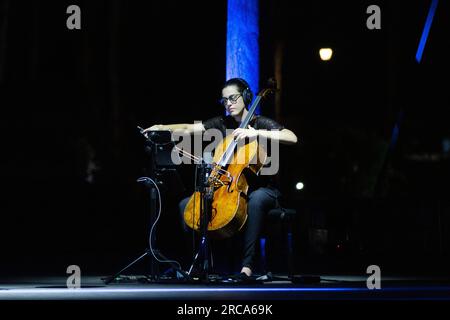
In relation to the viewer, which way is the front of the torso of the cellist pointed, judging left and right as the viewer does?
facing the viewer and to the left of the viewer

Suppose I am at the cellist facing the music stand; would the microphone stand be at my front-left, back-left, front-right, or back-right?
front-left

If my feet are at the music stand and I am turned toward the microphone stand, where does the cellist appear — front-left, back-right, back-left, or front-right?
front-left

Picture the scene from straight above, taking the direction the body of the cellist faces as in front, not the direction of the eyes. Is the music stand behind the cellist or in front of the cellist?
in front

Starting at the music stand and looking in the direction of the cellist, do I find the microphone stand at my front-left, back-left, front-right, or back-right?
front-right

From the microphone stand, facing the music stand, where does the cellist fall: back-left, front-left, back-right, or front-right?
back-right

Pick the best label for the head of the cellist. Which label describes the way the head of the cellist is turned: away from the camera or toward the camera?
toward the camera

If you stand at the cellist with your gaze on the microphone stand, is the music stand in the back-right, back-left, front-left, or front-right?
front-right
